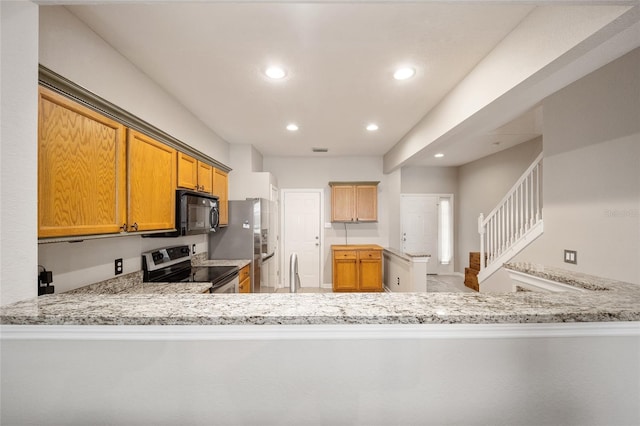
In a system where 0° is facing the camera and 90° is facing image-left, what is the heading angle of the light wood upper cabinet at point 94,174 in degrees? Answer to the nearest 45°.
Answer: approximately 315°

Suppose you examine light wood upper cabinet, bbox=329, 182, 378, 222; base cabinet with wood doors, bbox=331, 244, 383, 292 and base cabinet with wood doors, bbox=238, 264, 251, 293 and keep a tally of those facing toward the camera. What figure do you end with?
2

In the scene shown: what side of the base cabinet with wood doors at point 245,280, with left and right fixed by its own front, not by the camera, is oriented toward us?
right

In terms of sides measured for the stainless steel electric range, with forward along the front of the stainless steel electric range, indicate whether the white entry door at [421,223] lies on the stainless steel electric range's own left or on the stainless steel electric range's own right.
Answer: on the stainless steel electric range's own left

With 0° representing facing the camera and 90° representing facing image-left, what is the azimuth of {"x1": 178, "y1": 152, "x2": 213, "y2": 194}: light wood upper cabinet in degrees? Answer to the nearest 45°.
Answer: approximately 315°

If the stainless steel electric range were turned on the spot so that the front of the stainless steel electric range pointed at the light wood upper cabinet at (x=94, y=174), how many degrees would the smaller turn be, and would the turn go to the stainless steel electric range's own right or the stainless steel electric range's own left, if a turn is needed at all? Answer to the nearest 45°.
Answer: approximately 45° to the stainless steel electric range's own right

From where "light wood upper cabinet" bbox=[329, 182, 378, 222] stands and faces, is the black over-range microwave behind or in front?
in front

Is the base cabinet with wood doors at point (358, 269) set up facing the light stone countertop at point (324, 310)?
yes
